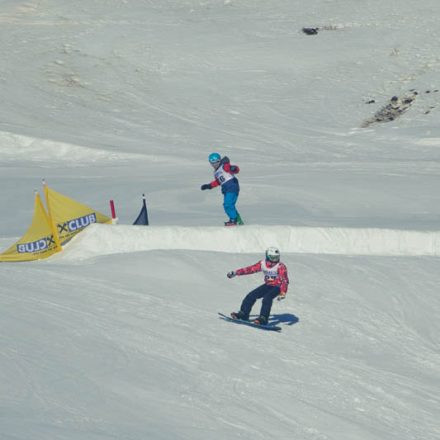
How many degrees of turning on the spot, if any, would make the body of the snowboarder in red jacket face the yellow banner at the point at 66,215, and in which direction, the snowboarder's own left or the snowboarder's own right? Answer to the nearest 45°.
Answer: approximately 90° to the snowboarder's own right

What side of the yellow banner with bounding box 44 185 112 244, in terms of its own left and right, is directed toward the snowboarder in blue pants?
left

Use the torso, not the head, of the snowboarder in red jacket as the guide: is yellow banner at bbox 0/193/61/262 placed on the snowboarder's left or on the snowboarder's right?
on the snowboarder's right

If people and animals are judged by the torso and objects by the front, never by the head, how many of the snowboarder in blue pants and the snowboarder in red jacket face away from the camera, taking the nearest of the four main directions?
0

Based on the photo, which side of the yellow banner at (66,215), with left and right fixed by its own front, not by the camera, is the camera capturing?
front

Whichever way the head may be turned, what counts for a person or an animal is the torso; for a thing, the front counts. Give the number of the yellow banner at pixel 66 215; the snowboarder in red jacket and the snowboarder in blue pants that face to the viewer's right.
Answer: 0

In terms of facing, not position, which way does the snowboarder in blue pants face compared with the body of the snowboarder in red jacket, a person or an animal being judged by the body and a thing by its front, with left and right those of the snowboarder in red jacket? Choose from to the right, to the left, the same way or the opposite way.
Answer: the same way

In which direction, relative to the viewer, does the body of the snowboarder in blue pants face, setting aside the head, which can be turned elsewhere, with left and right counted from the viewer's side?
facing the viewer and to the left of the viewer

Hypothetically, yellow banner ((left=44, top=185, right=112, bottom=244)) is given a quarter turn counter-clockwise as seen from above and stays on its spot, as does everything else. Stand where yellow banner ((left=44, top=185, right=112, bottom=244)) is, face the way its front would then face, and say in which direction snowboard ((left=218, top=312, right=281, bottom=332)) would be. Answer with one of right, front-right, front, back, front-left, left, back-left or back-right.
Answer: front-right
